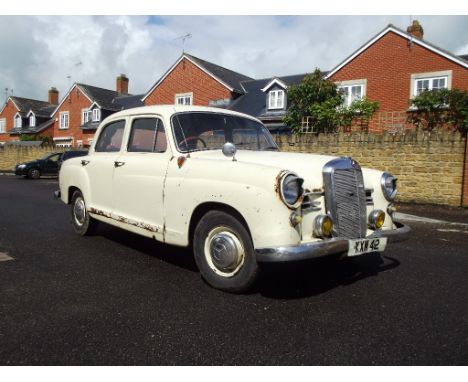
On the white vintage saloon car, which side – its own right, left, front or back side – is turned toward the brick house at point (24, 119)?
back

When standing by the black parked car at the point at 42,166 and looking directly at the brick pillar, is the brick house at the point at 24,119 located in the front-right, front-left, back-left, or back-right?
back-left

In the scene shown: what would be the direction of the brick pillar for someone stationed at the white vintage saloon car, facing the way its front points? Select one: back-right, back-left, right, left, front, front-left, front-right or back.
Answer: left

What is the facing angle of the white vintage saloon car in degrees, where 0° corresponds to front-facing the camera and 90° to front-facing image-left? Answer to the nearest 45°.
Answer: approximately 315°

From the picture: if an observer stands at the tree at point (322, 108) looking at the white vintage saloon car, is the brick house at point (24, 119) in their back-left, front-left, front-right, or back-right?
back-right

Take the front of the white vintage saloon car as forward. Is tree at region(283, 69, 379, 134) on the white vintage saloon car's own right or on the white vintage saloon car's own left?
on the white vintage saloon car's own left

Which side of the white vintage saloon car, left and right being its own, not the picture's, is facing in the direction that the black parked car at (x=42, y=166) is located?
back

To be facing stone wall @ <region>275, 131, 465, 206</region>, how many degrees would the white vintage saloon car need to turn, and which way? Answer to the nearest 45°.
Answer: approximately 90° to its left

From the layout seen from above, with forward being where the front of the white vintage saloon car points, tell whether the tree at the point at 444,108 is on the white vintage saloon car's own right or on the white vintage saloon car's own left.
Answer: on the white vintage saloon car's own left

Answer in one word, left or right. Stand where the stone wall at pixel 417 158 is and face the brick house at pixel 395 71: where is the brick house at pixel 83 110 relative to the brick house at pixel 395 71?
left
